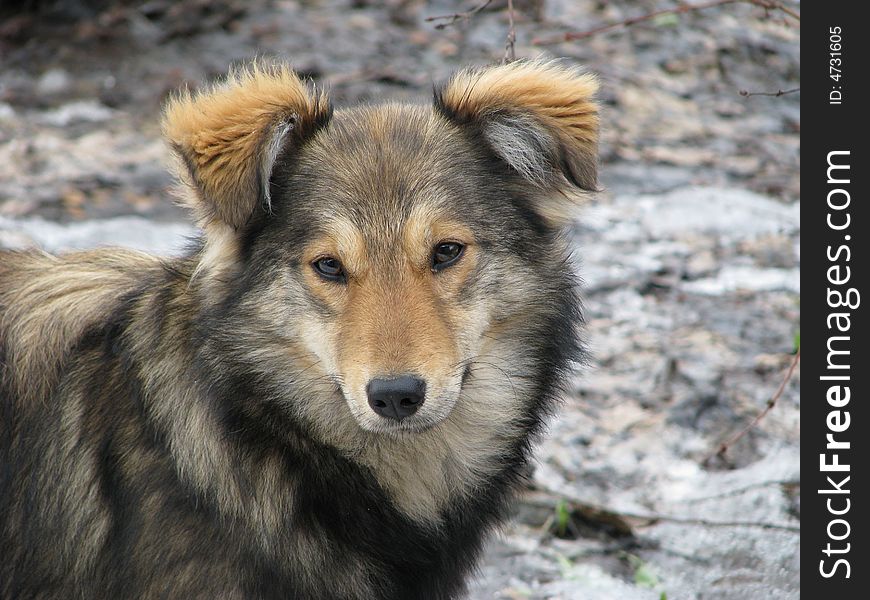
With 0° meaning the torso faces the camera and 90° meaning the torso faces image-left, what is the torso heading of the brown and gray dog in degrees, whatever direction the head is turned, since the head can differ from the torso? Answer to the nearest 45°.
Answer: approximately 315°
